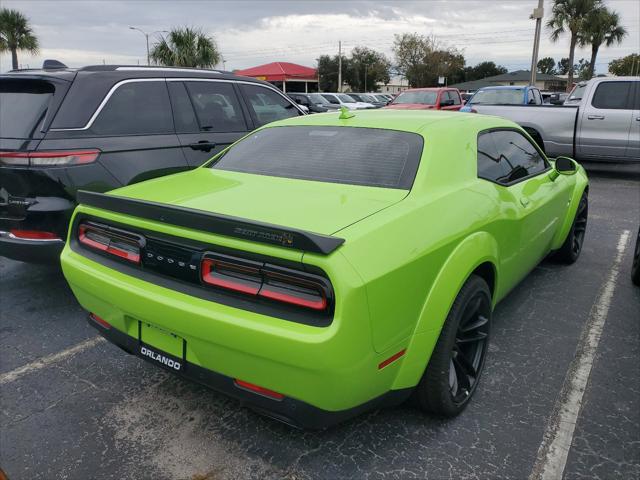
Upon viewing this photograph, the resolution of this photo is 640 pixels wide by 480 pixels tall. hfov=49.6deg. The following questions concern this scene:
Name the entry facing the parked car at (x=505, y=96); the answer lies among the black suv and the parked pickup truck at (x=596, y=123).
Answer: the black suv

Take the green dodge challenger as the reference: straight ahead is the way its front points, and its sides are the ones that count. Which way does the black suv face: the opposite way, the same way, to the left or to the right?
the same way

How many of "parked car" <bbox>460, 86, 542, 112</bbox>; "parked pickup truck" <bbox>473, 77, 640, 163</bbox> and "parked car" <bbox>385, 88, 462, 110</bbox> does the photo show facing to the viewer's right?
1

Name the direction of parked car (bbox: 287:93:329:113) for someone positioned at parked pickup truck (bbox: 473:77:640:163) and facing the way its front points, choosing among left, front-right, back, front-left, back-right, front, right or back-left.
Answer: back-left

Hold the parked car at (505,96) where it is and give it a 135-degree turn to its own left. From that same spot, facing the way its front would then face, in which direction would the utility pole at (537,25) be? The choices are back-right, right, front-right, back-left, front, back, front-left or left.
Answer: left

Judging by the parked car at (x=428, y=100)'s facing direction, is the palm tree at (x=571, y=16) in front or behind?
behind

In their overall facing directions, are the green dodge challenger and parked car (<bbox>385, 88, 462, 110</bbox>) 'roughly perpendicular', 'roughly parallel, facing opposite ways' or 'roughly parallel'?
roughly parallel, facing opposite ways

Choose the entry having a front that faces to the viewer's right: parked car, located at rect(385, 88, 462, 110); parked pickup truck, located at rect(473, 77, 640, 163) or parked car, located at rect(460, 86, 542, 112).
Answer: parked pickup truck, located at rect(473, 77, 640, 163)

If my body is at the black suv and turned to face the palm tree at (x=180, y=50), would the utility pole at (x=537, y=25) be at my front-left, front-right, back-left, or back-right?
front-right

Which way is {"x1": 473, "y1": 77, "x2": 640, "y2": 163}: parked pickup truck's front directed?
to the viewer's right

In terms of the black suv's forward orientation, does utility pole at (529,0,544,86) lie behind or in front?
in front

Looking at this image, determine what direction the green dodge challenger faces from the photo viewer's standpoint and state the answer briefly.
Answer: facing away from the viewer and to the right of the viewer

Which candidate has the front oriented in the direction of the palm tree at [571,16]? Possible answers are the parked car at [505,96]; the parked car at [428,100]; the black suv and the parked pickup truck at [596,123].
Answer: the black suv

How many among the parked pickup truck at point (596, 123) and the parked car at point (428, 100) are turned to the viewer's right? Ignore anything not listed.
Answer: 1

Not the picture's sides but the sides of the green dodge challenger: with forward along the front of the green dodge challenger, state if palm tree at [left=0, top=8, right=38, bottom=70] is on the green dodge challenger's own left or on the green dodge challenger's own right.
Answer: on the green dodge challenger's own left

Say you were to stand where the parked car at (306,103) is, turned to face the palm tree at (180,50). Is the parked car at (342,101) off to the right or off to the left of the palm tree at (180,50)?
right

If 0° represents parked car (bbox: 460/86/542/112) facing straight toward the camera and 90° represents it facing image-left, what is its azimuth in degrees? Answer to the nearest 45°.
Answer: approximately 45°

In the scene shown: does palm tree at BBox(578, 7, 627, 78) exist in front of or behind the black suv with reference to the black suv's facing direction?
in front

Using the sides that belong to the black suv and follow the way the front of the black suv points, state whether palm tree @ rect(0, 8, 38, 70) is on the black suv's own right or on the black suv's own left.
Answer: on the black suv's own left

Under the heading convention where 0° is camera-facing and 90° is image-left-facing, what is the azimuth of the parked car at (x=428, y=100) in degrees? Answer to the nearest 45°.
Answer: approximately 45°
